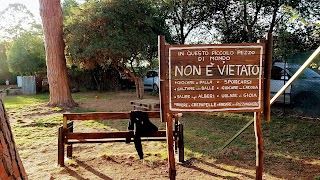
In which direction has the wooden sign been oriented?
toward the camera

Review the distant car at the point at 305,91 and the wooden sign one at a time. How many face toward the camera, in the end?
1

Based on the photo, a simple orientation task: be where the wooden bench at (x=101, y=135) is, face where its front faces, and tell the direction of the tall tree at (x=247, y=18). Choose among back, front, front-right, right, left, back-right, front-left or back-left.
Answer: front-right

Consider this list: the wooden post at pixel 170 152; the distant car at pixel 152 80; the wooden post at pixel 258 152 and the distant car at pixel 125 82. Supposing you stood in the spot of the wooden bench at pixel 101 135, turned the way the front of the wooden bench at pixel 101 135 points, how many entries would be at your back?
2

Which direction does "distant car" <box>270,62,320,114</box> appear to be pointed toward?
to the viewer's right

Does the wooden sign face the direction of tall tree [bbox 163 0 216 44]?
no

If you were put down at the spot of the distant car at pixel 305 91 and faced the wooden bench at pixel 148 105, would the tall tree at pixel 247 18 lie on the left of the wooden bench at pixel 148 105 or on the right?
right
